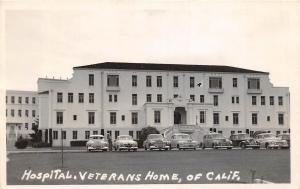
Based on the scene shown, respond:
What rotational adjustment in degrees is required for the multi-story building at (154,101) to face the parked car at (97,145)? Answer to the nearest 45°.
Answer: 0° — it already faces it

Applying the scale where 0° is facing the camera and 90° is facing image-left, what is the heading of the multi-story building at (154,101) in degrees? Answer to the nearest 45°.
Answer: approximately 0°

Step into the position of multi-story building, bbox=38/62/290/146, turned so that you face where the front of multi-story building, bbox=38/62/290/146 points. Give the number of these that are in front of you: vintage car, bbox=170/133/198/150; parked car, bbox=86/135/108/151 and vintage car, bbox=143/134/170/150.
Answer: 3

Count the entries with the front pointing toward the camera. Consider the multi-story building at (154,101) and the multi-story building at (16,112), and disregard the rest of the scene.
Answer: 2

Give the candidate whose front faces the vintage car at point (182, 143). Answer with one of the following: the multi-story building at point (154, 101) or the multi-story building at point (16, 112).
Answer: the multi-story building at point (154, 101)

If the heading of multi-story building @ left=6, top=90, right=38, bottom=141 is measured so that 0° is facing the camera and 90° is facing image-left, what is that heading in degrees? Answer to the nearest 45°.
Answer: approximately 0°

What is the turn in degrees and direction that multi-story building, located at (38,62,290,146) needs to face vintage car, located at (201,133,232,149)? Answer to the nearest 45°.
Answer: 0° — it already faces it

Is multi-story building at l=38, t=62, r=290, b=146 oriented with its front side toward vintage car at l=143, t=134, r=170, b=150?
yes

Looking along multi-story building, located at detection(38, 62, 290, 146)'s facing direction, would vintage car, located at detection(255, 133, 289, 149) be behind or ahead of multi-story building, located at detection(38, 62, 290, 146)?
ahead

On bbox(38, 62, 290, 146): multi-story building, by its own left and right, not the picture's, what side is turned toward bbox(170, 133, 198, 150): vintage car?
front
